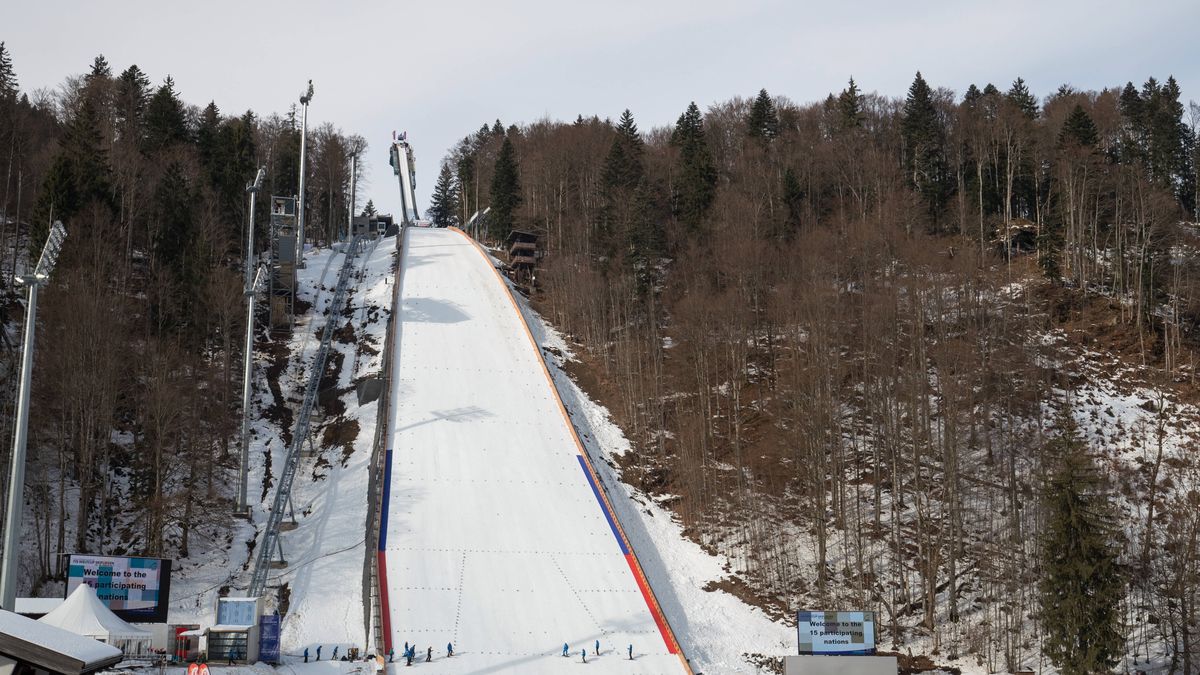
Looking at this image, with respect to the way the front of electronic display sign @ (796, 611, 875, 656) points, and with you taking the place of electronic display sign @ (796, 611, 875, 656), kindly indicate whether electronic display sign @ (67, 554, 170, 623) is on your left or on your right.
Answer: on your right

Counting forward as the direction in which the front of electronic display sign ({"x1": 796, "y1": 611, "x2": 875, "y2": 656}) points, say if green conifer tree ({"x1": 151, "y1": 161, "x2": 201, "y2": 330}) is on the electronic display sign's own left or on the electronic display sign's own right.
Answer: on the electronic display sign's own right

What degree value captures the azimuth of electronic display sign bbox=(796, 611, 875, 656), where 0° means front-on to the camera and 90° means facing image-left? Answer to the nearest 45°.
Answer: approximately 0°

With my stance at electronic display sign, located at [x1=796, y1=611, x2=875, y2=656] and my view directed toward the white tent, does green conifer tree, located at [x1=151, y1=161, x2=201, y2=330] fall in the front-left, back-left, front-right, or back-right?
front-right

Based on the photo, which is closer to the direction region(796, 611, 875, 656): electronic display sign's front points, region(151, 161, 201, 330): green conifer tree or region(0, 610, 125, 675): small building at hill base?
the small building at hill base

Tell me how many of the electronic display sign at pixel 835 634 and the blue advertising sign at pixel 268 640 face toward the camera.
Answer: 2

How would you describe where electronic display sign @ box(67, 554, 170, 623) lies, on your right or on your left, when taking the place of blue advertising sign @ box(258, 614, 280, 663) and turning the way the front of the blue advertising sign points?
on your right

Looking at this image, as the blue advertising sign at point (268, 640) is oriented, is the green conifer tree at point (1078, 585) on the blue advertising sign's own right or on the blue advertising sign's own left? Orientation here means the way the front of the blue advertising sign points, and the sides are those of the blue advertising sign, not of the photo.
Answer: on the blue advertising sign's own left

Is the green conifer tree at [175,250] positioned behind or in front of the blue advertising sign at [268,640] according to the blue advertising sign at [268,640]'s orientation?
behind
